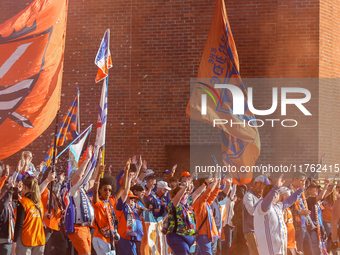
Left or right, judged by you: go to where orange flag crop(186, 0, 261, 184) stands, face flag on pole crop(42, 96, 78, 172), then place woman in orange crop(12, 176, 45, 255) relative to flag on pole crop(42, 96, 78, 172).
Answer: left

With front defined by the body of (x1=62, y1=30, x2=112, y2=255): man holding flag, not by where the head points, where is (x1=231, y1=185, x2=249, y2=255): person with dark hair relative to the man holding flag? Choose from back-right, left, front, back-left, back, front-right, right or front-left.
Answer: left

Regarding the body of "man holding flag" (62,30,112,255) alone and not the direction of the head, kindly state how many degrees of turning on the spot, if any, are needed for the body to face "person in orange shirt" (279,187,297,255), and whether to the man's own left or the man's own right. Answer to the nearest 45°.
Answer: approximately 45° to the man's own left

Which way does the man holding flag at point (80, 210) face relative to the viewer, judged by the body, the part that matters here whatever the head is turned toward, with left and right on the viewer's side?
facing the viewer and to the right of the viewer

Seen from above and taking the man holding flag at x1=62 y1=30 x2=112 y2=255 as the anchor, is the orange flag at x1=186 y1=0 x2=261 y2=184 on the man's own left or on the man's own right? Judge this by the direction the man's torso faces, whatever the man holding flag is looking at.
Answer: on the man's own left
